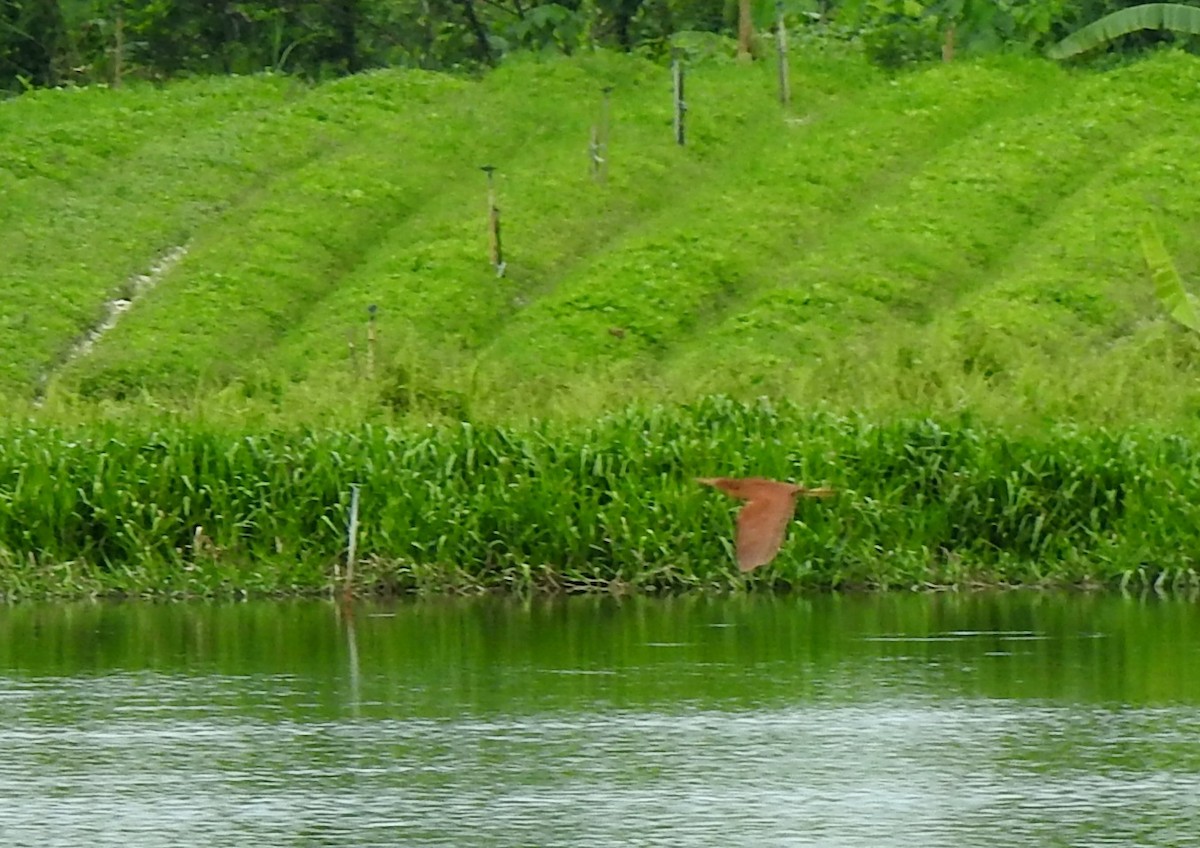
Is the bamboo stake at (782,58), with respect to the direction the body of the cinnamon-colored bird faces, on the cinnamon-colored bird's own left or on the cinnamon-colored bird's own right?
on the cinnamon-colored bird's own right

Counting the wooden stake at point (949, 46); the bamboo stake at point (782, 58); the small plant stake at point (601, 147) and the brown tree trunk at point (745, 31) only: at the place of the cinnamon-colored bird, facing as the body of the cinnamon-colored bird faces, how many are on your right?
4

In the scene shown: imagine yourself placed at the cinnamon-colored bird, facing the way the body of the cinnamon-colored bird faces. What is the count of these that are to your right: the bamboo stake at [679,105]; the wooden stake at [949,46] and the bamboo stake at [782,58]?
3

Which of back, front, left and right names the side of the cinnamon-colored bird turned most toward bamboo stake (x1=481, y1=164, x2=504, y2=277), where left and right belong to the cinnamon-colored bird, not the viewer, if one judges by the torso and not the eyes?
right

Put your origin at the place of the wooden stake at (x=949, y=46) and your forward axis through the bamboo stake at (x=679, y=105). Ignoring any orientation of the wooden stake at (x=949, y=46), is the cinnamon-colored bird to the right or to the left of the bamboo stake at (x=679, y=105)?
left

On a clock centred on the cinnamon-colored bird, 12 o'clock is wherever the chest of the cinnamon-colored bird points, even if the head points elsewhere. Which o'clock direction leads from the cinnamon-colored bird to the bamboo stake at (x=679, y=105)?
The bamboo stake is roughly at 3 o'clock from the cinnamon-colored bird.

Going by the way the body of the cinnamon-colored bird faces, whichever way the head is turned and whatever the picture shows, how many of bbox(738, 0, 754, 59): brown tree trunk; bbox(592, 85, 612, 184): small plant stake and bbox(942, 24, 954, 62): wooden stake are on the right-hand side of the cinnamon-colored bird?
3

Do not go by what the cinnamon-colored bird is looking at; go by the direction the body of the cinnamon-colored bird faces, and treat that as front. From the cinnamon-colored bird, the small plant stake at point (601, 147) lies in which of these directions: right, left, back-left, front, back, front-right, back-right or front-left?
right
